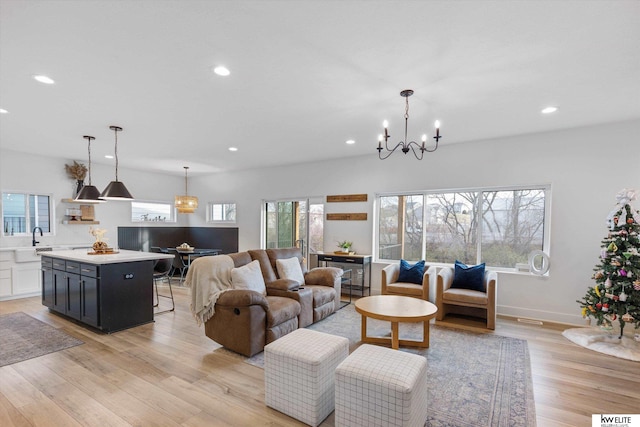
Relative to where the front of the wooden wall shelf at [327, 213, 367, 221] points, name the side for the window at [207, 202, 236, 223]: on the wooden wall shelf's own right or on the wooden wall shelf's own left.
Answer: on the wooden wall shelf's own right

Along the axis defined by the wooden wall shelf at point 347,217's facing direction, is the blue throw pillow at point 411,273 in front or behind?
in front

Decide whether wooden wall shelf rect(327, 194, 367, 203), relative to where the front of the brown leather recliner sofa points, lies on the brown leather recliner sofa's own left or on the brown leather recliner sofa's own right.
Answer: on the brown leather recliner sofa's own left

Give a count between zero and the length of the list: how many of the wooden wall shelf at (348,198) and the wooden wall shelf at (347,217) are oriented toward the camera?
2

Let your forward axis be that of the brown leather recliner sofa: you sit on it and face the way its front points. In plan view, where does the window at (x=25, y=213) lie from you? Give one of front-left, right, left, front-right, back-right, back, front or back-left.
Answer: back

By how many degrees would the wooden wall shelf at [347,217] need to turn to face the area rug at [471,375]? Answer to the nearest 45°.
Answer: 0° — it already faces it

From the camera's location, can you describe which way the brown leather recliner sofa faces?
facing the viewer and to the right of the viewer

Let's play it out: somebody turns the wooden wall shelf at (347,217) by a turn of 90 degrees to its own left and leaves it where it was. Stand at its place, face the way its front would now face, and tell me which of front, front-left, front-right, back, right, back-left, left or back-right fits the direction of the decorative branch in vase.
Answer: back
